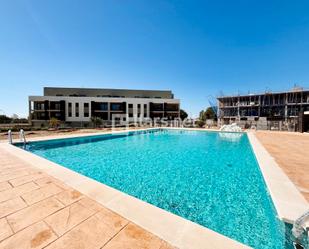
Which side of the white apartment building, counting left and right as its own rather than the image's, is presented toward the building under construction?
left
